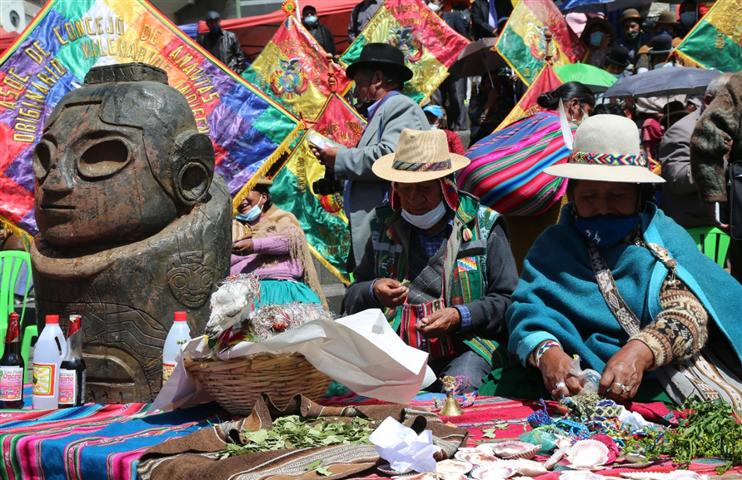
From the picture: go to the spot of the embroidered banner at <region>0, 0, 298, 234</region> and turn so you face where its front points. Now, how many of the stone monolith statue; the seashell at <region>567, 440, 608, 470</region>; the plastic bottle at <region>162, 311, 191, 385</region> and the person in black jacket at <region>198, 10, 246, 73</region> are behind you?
1

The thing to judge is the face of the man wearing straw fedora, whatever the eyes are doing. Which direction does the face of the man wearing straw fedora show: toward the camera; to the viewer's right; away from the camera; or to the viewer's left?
toward the camera

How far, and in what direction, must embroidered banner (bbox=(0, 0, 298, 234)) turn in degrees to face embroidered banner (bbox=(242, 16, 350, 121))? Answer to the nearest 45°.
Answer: approximately 135° to its left

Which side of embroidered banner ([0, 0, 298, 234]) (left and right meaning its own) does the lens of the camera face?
front

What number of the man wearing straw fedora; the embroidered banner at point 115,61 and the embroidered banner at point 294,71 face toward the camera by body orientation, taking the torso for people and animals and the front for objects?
3

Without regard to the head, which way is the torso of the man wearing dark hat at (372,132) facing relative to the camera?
to the viewer's left

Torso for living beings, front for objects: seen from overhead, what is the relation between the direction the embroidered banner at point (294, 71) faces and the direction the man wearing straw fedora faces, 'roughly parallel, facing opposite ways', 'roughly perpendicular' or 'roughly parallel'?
roughly parallel

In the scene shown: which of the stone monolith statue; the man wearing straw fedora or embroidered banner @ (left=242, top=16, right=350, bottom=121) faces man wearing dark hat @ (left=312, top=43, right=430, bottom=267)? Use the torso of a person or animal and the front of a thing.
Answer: the embroidered banner

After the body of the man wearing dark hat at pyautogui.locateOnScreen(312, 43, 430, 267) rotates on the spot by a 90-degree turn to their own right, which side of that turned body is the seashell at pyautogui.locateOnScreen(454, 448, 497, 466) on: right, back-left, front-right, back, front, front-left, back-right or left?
back

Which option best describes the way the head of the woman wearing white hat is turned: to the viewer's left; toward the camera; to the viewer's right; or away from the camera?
toward the camera

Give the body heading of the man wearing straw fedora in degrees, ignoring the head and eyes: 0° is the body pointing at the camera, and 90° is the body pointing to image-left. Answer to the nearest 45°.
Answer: approximately 0°

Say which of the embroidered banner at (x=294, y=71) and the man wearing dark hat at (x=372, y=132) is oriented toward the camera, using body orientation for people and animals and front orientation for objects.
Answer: the embroidered banner

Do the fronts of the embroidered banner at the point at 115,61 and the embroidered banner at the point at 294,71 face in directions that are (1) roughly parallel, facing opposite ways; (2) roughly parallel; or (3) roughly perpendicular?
roughly parallel

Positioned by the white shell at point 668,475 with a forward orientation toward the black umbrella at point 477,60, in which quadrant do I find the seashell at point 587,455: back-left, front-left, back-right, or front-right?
front-left

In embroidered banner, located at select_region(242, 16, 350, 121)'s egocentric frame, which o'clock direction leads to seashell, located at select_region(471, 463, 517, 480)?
The seashell is roughly at 12 o'clock from the embroidered banner.

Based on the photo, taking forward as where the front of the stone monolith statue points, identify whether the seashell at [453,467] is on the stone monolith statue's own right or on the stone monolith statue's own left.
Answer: on the stone monolith statue's own left

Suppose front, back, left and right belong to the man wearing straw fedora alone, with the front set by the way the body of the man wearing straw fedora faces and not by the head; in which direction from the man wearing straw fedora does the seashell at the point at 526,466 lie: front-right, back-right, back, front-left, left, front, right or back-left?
front

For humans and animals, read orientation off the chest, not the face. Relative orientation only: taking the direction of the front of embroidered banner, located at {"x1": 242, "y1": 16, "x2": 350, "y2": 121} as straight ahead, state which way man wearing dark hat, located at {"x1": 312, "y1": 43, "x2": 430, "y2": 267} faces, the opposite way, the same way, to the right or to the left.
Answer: to the right

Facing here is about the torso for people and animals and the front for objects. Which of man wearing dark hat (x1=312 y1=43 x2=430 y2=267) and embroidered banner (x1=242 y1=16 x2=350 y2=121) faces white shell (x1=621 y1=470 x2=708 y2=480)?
the embroidered banner

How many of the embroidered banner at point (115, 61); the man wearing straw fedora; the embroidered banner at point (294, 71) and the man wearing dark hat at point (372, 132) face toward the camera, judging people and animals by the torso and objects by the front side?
3

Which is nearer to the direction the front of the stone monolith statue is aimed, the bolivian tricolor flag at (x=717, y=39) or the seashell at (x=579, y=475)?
the seashell

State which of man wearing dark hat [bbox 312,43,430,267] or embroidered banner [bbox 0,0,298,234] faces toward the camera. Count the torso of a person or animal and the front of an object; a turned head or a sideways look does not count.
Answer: the embroidered banner

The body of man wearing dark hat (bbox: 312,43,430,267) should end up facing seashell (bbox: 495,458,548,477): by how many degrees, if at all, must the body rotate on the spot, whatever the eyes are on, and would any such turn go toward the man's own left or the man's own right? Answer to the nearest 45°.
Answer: approximately 90° to the man's own left

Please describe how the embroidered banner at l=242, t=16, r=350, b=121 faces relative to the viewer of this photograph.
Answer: facing the viewer
